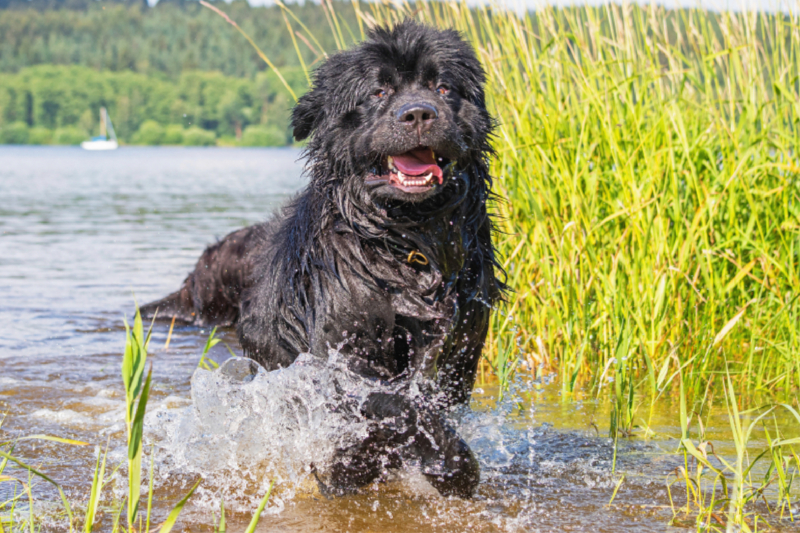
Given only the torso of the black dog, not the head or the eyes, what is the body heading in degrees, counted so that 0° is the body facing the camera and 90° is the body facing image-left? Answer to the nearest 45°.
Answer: approximately 315°
